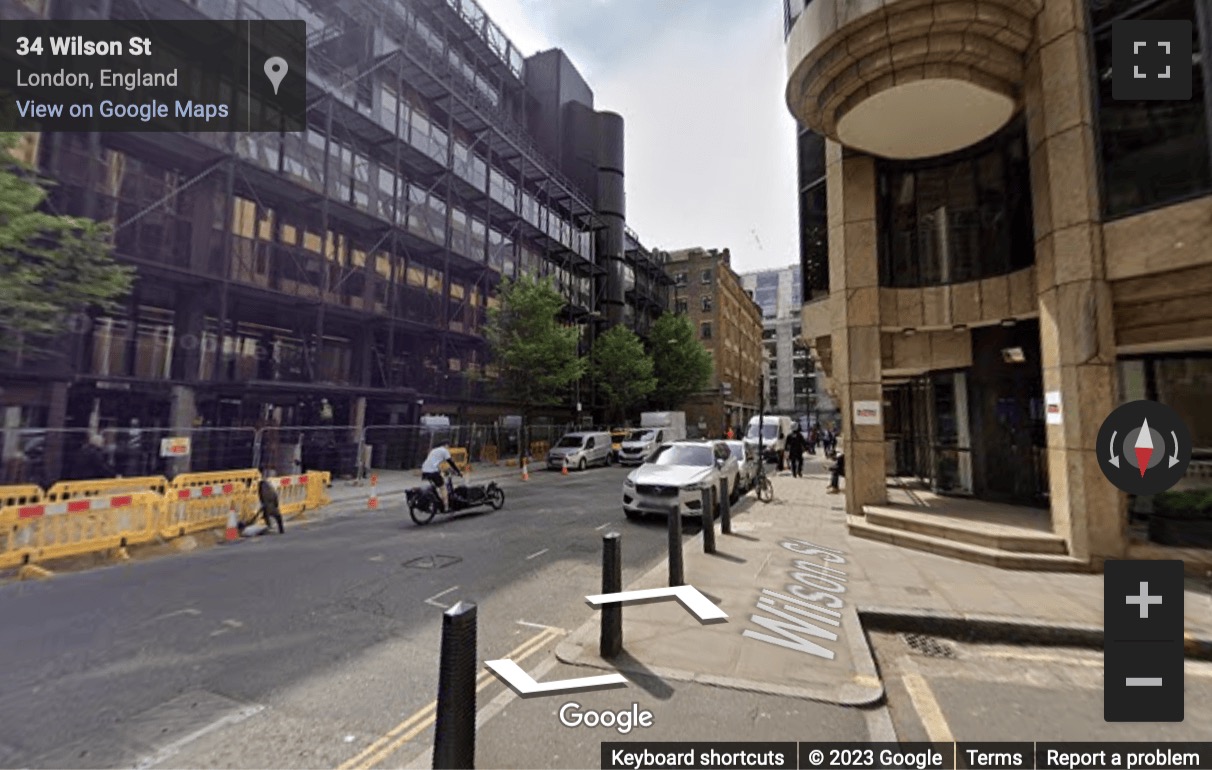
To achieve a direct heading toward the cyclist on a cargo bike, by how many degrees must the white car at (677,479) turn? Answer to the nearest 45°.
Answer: approximately 45° to its right

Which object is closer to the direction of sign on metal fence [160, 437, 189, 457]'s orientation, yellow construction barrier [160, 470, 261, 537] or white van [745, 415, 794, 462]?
the yellow construction barrier

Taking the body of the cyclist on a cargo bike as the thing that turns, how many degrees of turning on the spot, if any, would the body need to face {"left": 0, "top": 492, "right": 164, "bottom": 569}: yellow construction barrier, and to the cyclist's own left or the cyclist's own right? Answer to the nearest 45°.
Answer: approximately 180°

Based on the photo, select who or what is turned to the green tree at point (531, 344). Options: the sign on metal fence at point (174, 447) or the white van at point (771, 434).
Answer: the white van

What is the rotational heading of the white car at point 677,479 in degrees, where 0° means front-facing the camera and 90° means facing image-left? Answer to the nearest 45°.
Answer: approximately 45°

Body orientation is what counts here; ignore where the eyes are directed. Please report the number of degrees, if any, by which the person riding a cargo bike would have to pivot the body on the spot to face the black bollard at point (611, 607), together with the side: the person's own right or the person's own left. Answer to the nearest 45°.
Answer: approximately 90° to the person's own right

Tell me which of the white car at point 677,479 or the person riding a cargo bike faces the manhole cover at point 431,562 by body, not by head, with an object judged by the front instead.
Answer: the white car

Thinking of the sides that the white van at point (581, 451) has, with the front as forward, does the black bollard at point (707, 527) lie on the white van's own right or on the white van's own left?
on the white van's own left

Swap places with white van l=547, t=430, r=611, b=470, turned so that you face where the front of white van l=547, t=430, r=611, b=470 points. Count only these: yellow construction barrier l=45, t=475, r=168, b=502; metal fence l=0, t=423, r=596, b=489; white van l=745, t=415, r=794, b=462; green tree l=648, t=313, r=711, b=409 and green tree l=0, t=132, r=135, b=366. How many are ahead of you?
3

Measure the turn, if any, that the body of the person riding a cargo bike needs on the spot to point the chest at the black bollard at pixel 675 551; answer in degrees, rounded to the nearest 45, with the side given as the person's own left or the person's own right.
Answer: approximately 45° to the person's own right
